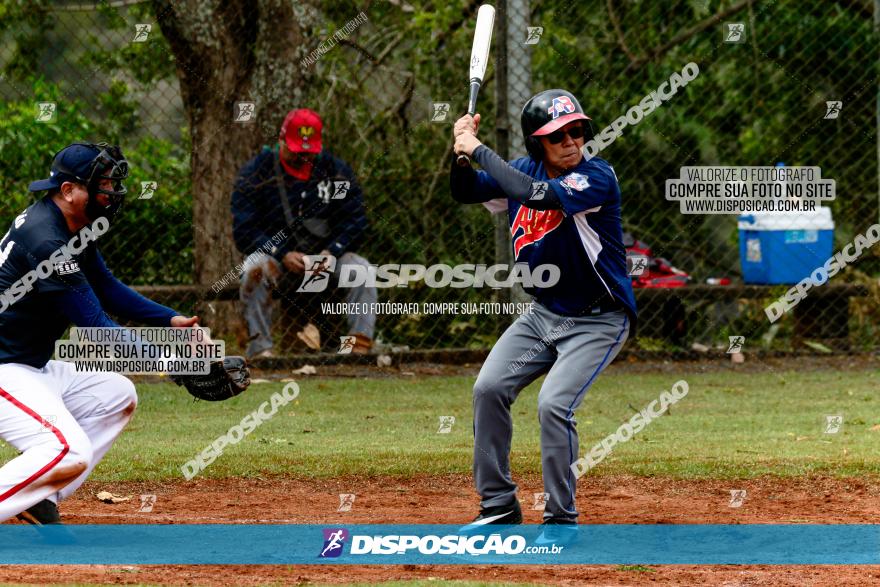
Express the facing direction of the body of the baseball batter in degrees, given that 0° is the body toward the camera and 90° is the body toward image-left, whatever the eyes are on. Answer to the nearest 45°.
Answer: approximately 45°

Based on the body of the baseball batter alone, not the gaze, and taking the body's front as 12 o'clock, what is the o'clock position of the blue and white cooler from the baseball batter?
The blue and white cooler is roughly at 5 o'clock from the baseball batter.

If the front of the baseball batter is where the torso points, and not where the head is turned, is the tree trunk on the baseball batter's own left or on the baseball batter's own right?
on the baseball batter's own right

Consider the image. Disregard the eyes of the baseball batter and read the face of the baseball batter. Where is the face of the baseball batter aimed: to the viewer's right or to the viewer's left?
to the viewer's right
